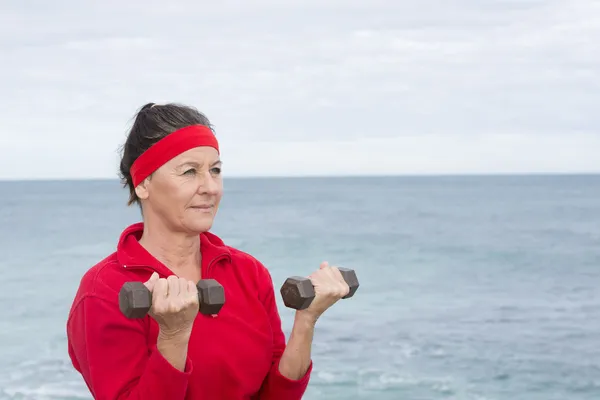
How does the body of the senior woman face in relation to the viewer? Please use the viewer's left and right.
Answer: facing the viewer and to the right of the viewer
